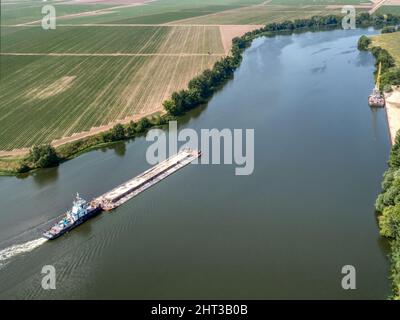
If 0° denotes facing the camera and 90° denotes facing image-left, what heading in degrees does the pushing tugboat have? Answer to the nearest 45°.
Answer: approximately 225°

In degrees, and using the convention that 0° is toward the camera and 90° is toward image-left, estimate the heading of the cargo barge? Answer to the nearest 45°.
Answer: approximately 225°
